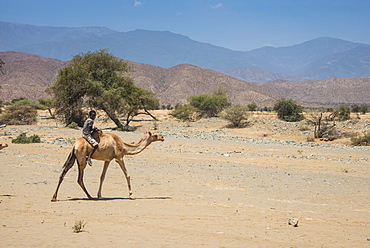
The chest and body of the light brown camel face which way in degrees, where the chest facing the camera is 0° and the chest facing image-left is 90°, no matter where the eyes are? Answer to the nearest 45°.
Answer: approximately 270°

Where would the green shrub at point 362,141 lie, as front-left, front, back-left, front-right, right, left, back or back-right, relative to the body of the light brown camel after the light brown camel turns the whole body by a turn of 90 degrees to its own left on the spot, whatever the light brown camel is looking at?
front-right

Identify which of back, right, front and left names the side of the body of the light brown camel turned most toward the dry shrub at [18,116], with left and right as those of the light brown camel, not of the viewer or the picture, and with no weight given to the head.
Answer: left

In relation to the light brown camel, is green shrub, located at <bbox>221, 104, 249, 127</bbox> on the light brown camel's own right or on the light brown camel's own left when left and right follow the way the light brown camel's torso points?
on the light brown camel's own left

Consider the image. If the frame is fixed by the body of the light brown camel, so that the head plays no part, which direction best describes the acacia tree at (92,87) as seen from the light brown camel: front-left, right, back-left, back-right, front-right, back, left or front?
left

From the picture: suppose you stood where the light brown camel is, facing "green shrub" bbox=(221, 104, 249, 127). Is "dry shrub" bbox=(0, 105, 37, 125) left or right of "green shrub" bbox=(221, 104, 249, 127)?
left

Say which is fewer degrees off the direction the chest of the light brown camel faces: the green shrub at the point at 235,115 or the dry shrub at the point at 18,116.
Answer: the green shrub
